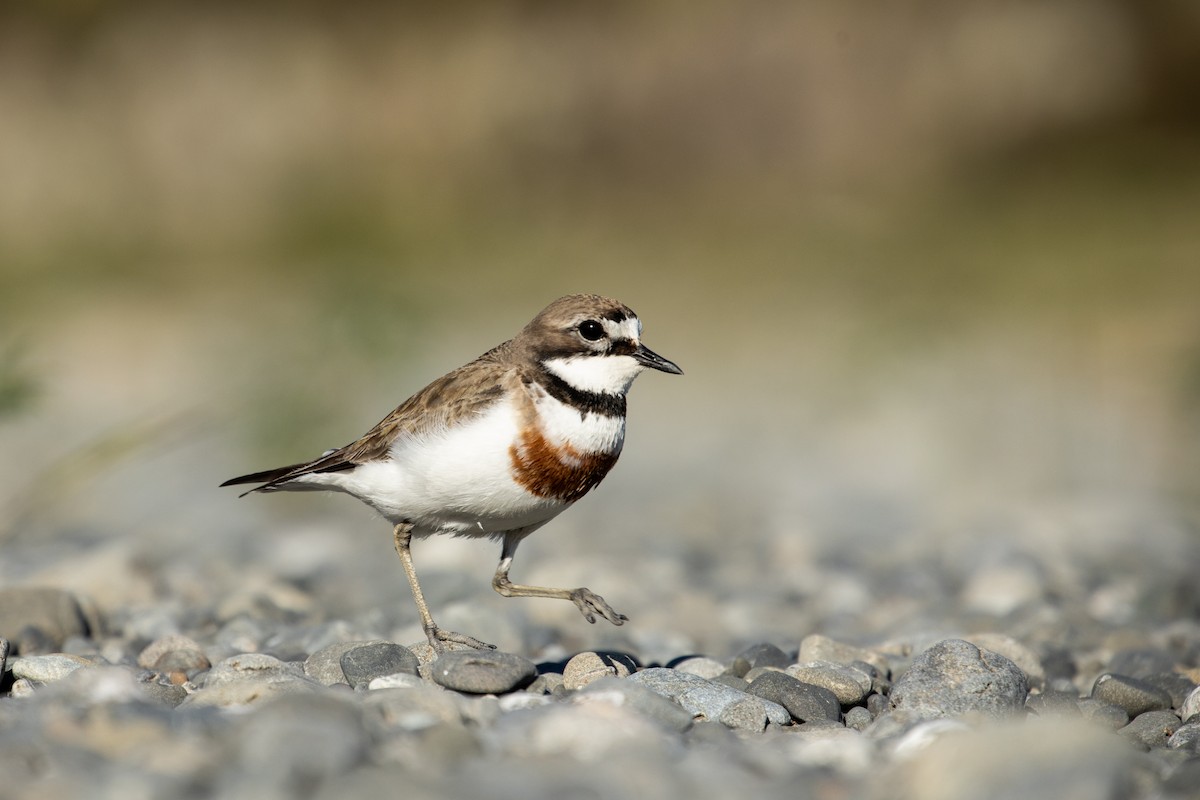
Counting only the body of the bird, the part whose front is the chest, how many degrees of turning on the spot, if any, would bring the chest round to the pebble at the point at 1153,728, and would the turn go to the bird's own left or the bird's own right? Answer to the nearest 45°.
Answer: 0° — it already faces it

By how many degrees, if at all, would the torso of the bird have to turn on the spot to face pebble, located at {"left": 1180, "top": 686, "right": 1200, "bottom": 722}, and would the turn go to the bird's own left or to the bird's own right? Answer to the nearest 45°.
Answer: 0° — it already faces it

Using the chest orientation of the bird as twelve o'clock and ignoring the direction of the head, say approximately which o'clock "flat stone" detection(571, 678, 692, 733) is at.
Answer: The flat stone is roughly at 2 o'clock from the bird.

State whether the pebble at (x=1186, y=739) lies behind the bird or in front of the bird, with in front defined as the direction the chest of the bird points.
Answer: in front

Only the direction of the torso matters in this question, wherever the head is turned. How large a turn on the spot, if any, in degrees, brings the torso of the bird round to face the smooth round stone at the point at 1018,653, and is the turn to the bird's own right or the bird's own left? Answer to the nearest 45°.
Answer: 0° — it already faces it

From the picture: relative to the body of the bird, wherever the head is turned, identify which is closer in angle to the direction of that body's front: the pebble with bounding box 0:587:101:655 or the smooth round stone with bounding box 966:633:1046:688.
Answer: the smooth round stone

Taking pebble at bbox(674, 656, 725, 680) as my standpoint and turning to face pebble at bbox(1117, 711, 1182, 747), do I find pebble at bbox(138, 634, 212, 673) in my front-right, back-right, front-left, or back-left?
back-right

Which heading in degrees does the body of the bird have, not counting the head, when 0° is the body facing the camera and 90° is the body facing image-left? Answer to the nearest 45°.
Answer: approximately 270°

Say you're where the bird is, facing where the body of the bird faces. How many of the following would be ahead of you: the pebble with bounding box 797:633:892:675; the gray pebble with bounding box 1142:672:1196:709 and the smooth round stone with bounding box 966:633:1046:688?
3

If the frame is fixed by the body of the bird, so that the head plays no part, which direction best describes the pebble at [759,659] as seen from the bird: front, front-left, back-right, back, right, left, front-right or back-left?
front

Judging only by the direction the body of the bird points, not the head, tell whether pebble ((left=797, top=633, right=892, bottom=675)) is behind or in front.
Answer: in front

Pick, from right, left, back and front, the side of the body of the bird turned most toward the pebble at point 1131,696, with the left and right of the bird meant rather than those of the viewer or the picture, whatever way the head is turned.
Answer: front
